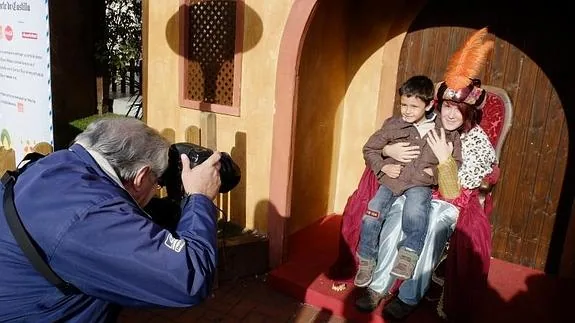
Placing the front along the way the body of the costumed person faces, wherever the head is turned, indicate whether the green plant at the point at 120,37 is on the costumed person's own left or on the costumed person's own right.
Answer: on the costumed person's own right

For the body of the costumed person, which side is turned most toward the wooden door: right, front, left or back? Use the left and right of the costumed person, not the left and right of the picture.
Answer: back

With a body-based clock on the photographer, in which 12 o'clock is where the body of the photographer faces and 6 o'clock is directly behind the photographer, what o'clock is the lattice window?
The lattice window is roughly at 11 o'clock from the photographer.

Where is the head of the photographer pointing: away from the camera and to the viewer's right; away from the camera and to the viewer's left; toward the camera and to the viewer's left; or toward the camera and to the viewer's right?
away from the camera and to the viewer's right

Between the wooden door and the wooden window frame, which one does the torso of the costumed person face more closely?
the wooden window frame

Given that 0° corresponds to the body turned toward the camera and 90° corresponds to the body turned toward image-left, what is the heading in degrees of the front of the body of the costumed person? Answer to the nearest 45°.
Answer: approximately 45°

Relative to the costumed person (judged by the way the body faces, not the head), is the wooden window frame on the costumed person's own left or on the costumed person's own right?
on the costumed person's own right

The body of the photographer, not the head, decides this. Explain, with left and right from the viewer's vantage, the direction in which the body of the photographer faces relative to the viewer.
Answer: facing away from the viewer and to the right of the viewer

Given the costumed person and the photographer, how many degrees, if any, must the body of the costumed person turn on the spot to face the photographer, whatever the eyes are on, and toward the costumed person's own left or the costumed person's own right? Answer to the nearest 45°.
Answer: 0° — they already face them

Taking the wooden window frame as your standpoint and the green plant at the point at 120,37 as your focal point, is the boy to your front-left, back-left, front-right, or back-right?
back-right
